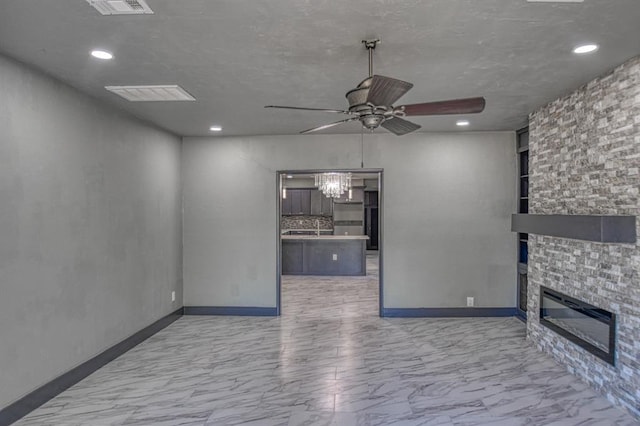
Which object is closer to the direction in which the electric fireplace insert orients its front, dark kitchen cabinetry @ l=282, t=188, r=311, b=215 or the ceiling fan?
the ceiling fan

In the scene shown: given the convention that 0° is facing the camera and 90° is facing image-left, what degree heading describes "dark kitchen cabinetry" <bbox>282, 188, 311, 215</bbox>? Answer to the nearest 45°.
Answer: approximately 0°

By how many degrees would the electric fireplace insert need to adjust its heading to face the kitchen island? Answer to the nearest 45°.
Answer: approximately 90° to its right

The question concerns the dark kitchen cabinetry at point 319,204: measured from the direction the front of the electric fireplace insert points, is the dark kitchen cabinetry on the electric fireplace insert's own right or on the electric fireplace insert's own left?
on the electric fireplace insert's own right

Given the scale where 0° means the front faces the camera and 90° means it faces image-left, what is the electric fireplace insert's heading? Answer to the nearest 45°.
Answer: approximately 45°

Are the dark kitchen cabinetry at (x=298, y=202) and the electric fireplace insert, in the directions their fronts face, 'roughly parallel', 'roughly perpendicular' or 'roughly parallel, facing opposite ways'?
roughly perpendicular

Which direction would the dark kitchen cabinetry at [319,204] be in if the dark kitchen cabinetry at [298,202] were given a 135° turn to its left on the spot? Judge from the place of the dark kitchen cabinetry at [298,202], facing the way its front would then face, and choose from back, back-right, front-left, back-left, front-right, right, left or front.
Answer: front-right

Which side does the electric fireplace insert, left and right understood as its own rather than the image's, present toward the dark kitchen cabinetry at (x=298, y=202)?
right

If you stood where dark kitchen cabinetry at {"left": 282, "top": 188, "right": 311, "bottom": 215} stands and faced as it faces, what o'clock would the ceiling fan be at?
The ceiling fan is roughly at 12 o'clock from the dark kitchen cabinetry.
